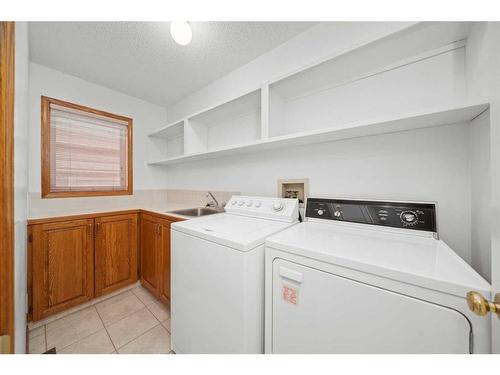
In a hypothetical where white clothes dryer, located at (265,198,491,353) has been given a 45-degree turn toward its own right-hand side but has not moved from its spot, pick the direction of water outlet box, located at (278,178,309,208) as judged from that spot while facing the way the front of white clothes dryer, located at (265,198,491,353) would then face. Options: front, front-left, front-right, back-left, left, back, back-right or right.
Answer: right

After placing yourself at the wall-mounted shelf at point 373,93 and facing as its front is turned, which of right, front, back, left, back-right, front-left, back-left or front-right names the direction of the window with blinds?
front-right

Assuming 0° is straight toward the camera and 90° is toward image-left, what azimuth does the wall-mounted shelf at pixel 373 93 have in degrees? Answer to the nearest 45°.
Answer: approximately 45°

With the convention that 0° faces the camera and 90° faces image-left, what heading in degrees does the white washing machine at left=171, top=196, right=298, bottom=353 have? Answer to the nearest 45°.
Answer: approximately 45°

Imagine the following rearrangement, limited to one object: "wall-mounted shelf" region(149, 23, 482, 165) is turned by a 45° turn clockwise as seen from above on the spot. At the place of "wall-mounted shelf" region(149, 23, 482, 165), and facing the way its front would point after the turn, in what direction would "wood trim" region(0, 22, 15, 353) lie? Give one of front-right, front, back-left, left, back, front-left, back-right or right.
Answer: front-left

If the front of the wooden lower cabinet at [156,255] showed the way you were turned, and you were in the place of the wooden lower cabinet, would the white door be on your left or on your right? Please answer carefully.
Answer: on your left

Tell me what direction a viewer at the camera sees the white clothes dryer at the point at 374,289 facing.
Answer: facing the viewer

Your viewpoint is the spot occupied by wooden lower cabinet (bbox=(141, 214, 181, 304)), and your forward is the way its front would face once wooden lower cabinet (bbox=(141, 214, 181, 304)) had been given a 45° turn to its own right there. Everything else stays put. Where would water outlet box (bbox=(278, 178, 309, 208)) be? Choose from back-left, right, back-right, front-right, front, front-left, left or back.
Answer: back-left

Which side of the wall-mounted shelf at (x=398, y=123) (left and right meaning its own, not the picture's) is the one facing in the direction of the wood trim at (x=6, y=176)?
front

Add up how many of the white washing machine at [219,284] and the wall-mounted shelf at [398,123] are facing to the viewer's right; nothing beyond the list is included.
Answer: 0
